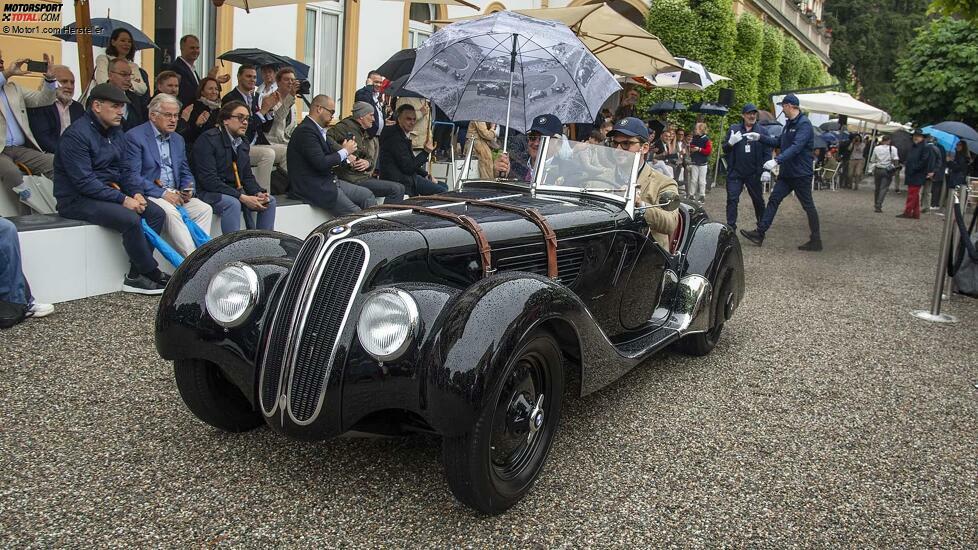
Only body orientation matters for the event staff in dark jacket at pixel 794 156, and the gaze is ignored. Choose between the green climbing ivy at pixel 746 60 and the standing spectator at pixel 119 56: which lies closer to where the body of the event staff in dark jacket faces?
the standing spectator

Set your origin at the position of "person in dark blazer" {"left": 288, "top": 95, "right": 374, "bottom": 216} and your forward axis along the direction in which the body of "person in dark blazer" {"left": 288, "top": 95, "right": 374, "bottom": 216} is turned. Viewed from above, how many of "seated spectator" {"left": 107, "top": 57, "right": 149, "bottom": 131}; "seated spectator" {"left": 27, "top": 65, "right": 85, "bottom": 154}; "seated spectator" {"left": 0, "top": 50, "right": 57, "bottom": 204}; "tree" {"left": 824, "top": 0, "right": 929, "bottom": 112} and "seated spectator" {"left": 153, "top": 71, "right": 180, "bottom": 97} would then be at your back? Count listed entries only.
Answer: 4

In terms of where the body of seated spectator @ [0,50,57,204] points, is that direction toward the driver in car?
yes

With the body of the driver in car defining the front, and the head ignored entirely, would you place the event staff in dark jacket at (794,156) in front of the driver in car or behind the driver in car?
behind

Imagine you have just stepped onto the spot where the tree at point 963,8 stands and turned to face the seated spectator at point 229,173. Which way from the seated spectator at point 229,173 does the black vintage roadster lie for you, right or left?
left

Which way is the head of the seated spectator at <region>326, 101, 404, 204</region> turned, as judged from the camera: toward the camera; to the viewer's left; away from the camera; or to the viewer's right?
to the viewer's right

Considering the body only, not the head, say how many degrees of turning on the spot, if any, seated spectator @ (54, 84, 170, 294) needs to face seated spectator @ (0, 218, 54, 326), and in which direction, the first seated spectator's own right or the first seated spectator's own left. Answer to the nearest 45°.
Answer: approximately 90° to the first seated spectator's own right

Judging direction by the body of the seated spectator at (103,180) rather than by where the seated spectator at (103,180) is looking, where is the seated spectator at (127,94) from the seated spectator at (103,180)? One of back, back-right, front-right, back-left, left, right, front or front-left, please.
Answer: back-left

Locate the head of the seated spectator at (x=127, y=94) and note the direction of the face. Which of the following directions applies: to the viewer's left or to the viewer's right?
to the viewer's right

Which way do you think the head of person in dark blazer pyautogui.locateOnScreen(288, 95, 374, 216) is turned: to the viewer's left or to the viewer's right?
to the viewer's right

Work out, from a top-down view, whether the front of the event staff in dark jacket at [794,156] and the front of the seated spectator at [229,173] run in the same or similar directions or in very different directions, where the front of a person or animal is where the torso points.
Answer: very different directions

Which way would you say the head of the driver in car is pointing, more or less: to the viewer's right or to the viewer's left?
to the viewer's left

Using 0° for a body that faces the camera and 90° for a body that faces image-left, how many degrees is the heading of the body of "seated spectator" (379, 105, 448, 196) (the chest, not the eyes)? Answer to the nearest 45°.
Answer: approximately 270°

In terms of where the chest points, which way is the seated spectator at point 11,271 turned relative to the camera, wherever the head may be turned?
to the viewer's right
